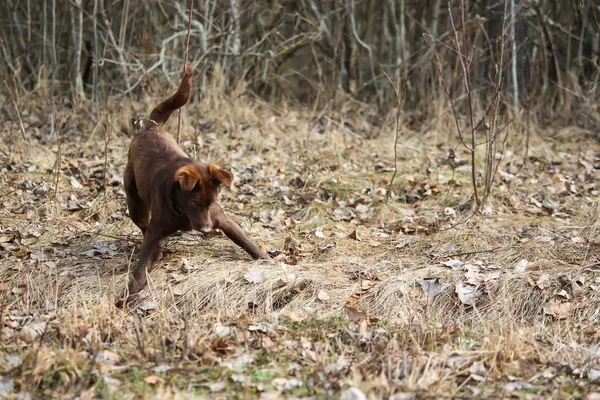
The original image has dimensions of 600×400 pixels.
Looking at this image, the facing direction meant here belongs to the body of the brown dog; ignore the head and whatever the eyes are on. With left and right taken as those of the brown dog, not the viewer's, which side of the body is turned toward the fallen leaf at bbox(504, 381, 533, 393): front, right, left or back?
front

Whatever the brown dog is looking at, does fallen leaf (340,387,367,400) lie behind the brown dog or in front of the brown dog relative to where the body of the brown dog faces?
in front

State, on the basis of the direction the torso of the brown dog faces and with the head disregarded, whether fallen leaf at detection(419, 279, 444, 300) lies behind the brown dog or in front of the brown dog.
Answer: in front

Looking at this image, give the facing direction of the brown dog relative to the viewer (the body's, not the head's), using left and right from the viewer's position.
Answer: facing the viewer and to the right of the viewer

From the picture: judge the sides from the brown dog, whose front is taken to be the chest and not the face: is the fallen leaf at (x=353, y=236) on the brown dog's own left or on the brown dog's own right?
on the brown dog's own left

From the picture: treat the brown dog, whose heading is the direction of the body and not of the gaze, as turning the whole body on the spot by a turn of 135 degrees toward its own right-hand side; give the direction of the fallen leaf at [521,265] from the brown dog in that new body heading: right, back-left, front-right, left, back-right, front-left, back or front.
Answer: back

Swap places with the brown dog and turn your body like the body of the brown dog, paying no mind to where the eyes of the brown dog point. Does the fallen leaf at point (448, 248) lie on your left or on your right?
on your left

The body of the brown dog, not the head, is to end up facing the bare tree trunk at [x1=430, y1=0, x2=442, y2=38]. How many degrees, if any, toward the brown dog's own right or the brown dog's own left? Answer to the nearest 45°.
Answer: approximately 90° to the brown dog's own left

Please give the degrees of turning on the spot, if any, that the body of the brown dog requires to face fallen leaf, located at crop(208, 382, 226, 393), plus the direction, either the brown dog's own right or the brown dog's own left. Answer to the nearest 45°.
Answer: approximately 45° to the brown dog's own right

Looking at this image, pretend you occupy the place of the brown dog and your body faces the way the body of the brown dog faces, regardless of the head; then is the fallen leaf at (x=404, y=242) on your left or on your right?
on your left
